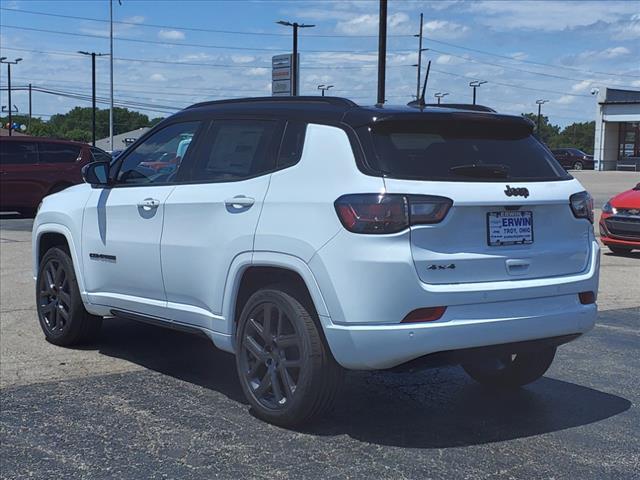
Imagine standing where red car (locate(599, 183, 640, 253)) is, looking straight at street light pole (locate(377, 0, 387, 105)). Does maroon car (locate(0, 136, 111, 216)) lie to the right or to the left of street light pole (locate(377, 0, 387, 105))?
left

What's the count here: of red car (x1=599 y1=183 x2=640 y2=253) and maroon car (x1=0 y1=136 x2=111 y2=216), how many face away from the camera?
0

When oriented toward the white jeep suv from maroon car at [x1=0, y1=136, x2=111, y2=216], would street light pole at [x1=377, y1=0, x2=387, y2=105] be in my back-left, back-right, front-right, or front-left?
back-left

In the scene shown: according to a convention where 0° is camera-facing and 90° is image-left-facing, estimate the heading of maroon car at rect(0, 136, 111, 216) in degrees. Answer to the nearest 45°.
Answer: approximately 90°

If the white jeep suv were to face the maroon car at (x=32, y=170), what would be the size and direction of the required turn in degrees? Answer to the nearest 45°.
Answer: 0° — it already faces it

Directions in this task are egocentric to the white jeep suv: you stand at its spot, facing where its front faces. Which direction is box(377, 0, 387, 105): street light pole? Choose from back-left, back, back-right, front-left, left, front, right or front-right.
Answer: front-right

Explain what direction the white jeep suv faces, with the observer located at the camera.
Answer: facing away from the viewer and to the left of the viewer

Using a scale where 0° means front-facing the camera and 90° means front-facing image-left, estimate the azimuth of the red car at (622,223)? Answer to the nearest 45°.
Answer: approximately 45°

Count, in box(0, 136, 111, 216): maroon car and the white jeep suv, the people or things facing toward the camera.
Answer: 0

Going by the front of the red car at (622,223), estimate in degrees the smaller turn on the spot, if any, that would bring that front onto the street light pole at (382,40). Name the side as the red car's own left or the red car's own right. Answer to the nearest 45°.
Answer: approximately 90° to the red car's own right

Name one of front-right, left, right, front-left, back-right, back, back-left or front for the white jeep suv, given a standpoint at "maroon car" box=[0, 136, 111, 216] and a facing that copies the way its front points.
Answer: left
